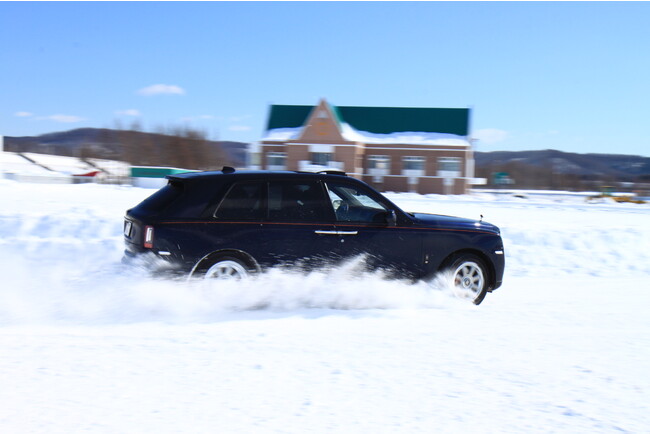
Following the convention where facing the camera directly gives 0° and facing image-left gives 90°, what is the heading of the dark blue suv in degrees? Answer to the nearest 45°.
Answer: approximately 270°
